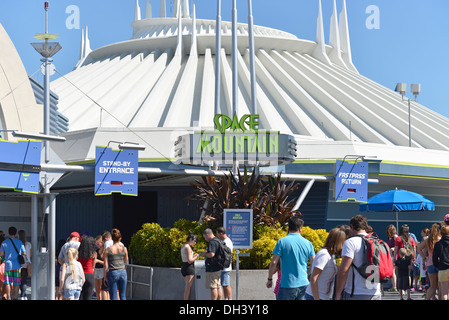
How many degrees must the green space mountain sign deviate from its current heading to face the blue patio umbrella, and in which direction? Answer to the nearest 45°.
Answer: approximately 90° to its left

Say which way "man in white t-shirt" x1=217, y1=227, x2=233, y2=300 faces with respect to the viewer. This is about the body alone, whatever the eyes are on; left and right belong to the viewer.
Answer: facing to the left of the viewer

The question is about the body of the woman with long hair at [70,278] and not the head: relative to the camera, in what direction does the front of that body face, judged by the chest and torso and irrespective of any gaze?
away from the camera

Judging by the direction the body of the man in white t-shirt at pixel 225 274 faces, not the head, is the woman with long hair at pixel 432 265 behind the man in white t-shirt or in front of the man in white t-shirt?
behind

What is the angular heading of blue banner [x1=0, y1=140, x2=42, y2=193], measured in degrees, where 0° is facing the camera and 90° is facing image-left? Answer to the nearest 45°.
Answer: approximately 0°

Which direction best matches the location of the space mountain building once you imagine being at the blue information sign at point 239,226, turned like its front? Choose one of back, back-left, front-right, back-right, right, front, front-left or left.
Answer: back

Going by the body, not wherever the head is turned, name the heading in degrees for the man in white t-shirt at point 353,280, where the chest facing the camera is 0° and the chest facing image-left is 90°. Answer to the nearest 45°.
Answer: approximately 135°
